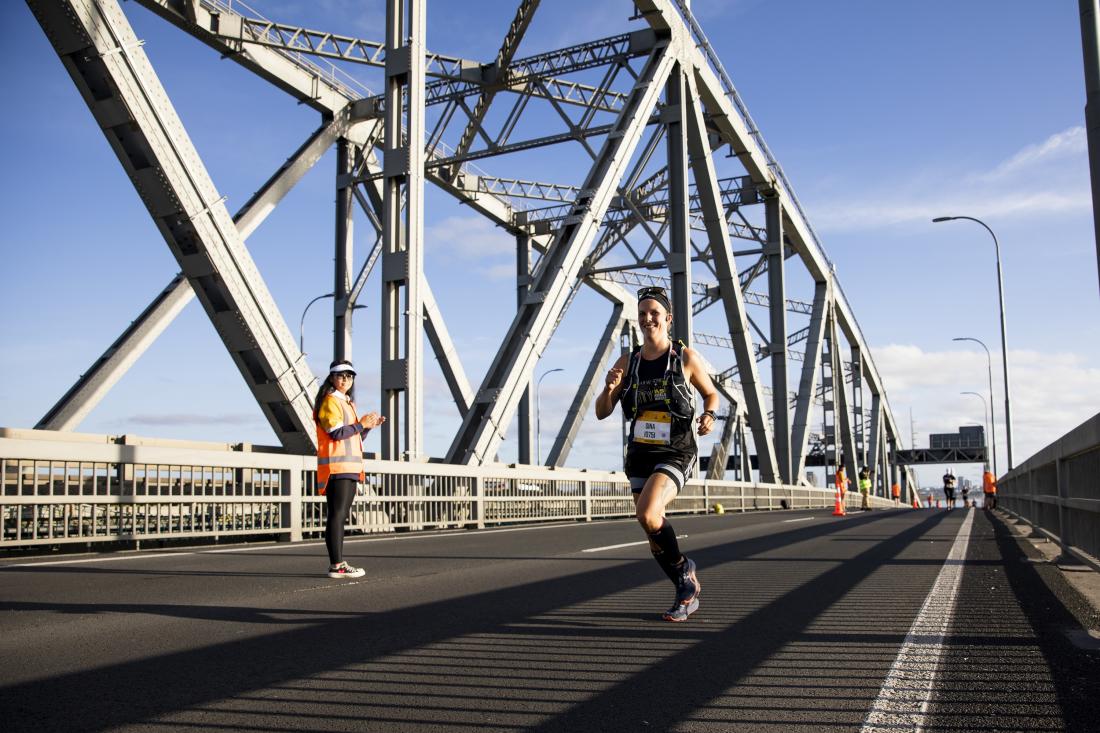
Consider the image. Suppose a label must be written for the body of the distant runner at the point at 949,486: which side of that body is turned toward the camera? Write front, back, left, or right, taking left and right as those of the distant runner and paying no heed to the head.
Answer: front

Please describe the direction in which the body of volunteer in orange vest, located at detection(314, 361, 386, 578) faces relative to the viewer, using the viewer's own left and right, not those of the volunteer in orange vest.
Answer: facing to the right of the viewer

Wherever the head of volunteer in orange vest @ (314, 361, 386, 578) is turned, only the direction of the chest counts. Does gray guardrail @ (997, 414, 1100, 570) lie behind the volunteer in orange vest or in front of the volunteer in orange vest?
in front

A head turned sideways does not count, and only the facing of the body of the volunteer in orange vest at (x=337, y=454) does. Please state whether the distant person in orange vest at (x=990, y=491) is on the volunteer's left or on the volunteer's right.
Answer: on the volunteer's left

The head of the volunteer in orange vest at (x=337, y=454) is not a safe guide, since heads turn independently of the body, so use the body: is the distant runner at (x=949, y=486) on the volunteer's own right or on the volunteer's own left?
on the volunteer's own left

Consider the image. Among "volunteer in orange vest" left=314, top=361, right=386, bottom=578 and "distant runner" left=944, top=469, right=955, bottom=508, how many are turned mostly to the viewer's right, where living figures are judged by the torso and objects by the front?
1

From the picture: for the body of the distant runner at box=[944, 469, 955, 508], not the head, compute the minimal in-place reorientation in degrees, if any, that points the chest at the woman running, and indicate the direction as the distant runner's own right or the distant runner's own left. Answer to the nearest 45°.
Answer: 0° — they already face them

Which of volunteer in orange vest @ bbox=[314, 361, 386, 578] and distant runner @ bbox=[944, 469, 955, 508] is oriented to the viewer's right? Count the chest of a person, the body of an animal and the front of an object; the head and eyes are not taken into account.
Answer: the volunteer in orange vest

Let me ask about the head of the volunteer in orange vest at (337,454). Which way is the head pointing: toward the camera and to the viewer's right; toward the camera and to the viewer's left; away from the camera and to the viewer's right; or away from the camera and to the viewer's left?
toward the camera and to the viewer's right

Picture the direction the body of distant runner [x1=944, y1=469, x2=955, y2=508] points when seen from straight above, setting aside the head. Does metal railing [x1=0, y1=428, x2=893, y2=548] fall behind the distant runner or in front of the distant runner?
in front

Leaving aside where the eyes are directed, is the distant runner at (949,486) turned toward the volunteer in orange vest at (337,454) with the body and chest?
yes
